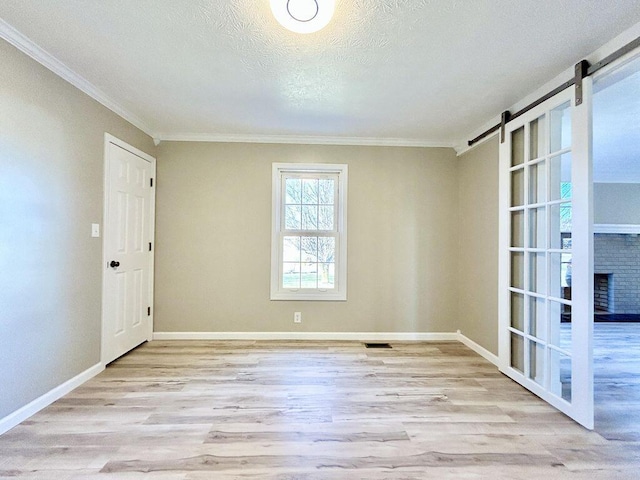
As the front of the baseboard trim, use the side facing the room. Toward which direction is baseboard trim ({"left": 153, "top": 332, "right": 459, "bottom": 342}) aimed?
toward the camera

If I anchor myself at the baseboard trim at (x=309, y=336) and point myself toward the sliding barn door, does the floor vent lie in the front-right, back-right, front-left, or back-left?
front-left

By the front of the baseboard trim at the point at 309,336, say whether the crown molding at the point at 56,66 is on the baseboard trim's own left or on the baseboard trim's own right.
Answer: on the baseboard trim's own right

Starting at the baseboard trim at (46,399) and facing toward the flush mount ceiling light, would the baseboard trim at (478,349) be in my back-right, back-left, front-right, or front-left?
front-left

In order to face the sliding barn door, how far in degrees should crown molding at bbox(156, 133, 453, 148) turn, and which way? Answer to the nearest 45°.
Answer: approximately 45° to its left

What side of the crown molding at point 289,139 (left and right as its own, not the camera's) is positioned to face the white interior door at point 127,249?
right

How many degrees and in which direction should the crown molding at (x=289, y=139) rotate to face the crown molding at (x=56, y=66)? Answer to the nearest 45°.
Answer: approximately 45° to its right

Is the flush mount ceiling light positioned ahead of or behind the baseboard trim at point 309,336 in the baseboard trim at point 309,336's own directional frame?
ahead

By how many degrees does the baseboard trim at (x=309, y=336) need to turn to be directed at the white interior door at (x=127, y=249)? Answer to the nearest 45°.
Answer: approximately 90° to its right

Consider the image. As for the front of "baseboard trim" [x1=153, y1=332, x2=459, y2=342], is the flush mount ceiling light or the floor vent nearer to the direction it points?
the flush mount ceiling light

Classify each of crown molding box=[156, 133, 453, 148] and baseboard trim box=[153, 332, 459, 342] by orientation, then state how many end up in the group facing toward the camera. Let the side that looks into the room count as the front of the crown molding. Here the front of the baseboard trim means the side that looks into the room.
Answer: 2

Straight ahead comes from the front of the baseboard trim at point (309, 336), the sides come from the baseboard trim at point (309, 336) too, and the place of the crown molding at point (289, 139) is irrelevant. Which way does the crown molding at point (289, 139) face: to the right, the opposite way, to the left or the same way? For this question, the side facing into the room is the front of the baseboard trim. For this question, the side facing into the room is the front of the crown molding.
the same way

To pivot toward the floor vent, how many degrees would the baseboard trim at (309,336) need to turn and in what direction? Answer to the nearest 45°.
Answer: approximately 90° to its left

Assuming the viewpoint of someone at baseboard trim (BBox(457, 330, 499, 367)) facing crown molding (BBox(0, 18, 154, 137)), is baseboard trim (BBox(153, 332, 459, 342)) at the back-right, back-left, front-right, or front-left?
front-right

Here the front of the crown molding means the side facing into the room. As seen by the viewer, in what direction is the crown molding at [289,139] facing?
toward the camera

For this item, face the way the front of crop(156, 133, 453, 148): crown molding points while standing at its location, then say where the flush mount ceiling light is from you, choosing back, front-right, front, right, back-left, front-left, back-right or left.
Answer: front

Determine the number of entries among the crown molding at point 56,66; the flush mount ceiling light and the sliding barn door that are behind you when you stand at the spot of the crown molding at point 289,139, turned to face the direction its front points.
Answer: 0
